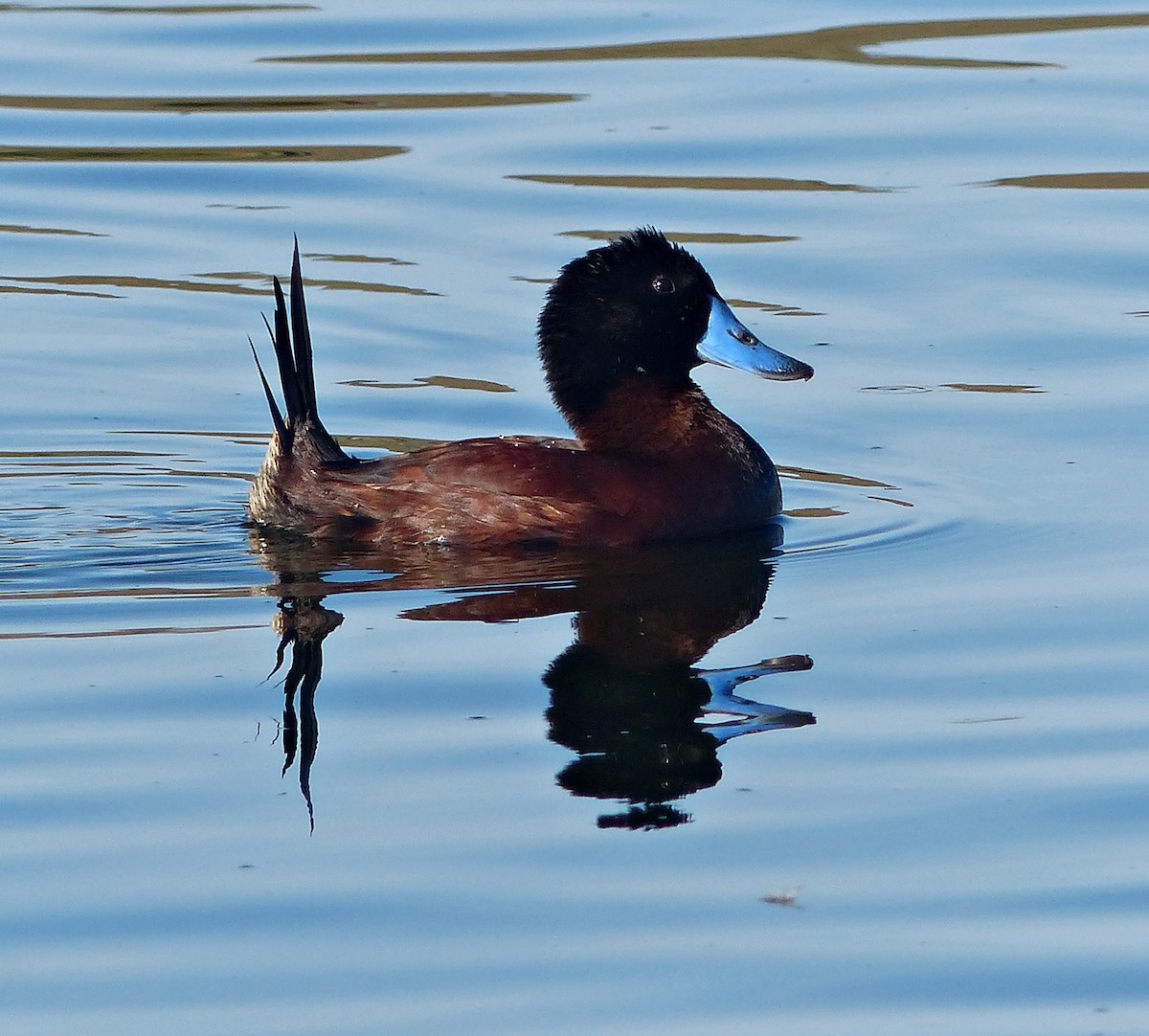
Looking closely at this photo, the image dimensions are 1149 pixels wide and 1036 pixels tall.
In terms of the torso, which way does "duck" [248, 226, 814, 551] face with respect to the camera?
to the viewer's right
